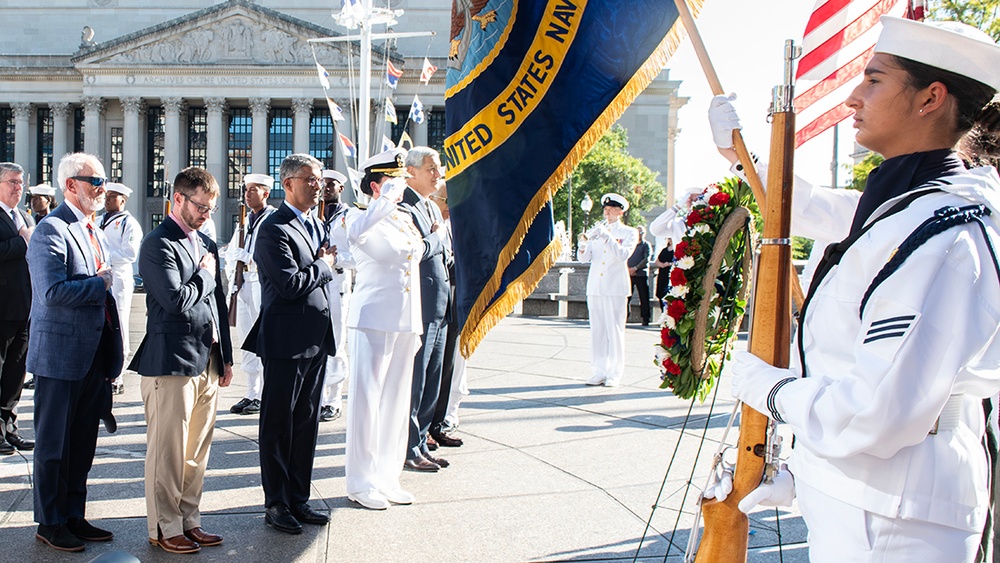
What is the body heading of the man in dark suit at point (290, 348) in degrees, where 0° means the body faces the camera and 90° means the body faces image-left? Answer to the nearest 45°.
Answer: approximately 315°

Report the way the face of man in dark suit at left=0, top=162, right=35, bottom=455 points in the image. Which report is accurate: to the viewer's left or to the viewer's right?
to the viewer's right

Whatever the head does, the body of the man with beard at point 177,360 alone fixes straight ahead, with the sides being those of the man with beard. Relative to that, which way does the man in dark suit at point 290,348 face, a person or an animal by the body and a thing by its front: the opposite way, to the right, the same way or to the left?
the same way

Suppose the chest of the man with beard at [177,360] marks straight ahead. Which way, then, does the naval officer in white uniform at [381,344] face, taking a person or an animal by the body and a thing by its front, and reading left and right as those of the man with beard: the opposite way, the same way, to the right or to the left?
the same way

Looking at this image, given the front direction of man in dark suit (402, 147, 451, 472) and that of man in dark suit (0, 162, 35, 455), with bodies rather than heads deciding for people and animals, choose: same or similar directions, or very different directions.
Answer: same or similar directions

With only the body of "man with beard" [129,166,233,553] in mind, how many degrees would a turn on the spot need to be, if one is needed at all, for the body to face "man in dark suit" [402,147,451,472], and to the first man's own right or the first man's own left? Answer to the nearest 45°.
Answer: approximately 90° to the first man's own left

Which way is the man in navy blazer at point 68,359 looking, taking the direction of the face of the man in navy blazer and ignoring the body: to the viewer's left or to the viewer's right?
to the viewer's right

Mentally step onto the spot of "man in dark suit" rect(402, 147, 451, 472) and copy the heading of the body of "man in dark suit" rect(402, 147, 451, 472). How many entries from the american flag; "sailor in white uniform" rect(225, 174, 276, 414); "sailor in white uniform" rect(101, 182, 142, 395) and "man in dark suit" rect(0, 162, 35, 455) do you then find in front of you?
1

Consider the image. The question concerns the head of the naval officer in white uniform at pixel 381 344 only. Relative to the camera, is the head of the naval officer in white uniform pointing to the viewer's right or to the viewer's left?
to the viewer's right

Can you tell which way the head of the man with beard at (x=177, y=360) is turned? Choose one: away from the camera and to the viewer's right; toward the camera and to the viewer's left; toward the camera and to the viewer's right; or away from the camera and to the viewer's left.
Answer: toward the camera and to the viewer's right

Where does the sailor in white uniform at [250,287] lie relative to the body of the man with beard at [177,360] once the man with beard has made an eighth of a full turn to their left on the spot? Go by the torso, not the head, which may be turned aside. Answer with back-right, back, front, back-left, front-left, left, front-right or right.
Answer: left

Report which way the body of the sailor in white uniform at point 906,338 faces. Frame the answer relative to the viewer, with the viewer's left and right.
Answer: facing to the left of the viewer

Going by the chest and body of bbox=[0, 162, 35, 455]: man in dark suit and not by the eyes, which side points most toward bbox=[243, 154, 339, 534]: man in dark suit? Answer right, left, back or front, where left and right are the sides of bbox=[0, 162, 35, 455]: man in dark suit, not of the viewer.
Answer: front

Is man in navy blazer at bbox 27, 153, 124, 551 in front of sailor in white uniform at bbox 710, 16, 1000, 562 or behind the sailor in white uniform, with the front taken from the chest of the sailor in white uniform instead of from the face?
in front
